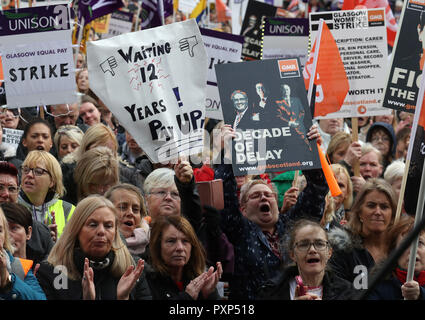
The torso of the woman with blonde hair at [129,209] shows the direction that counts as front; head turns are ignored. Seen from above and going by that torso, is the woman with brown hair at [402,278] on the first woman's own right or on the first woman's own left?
on the first woman's own left

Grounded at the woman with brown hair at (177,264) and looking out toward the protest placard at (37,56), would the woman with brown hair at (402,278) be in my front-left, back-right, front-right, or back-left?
back-right

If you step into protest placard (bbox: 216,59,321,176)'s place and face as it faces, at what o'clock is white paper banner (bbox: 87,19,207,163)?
The white paper banner is roughly at 3 o'clock from the protest placard.

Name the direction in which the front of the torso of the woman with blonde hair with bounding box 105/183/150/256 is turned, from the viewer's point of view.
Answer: toward the camera

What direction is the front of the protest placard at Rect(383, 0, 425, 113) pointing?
toward the camera

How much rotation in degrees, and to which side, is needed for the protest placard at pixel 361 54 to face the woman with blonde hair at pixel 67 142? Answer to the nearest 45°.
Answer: approximately 45° to its right
